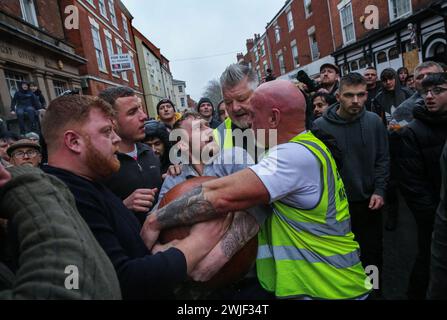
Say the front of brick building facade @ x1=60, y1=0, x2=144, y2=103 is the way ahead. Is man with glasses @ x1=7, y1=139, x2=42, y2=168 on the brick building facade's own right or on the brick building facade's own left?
on the brick building facade's own right

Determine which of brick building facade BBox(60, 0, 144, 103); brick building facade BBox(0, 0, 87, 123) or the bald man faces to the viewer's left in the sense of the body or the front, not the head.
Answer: the bald man

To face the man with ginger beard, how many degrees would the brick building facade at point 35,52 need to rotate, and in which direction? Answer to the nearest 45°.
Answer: approximately 45° to its right

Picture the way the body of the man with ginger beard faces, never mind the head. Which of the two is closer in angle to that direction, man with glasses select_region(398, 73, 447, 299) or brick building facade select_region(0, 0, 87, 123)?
the man with glasses

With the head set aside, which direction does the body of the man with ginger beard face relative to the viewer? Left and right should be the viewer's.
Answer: facing to the right of the viewer

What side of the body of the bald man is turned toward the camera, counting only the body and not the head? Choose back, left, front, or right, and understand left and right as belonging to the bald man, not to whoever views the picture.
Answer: left

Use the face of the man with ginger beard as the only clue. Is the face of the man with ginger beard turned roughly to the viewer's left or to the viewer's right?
to the viewer's right

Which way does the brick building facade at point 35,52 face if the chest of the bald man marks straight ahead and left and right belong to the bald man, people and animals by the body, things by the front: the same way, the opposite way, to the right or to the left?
the opposite way
